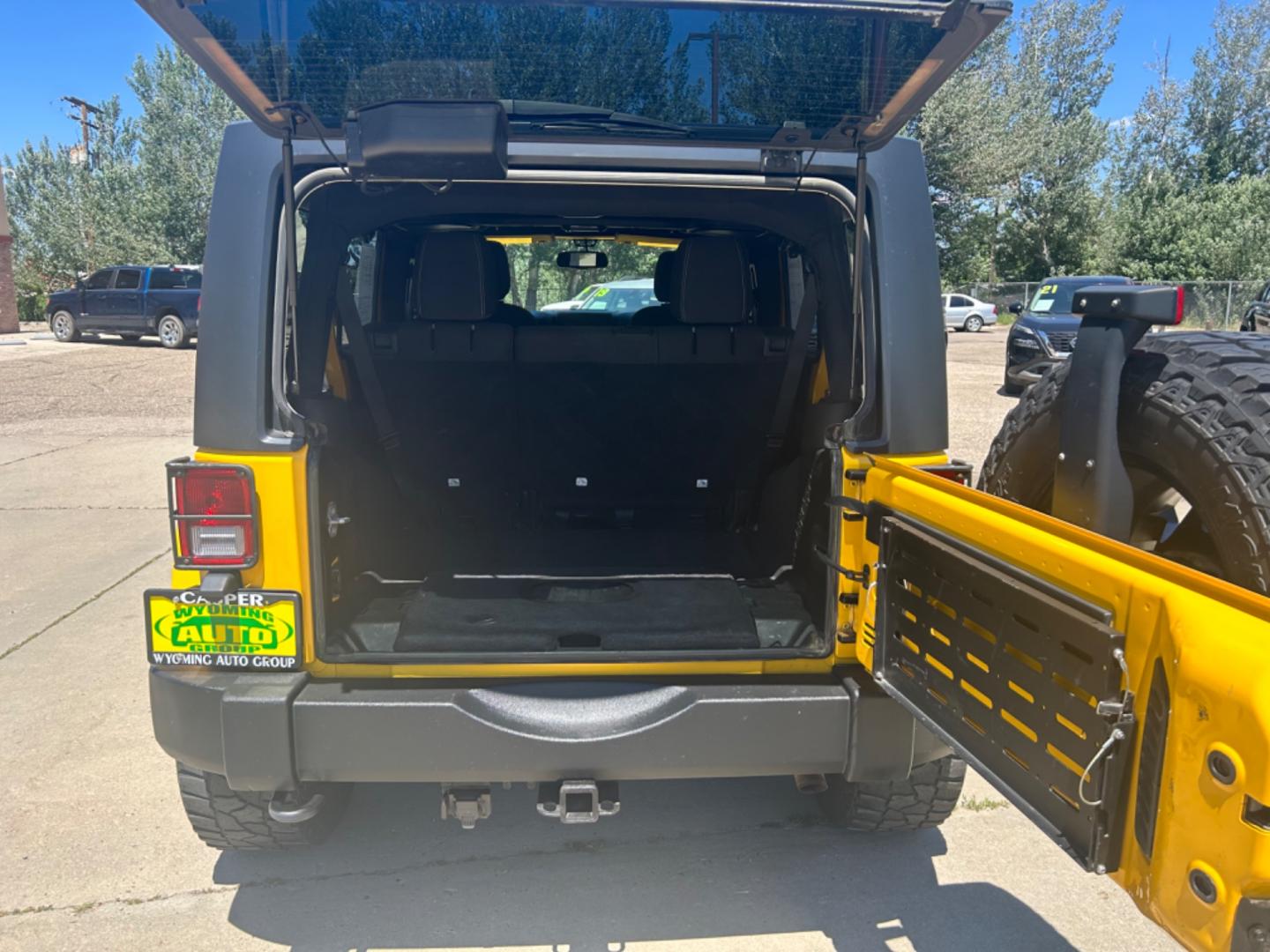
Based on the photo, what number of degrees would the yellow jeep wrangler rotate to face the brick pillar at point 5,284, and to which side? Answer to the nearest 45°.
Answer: approximately 45° to its left

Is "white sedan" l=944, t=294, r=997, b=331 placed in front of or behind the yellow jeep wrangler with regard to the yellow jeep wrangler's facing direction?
in front

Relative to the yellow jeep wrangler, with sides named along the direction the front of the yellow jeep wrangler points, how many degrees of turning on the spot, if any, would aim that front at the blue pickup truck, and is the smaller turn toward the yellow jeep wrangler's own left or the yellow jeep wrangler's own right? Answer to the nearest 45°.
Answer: approximately 45° to the yellow jeep wrangler's own left

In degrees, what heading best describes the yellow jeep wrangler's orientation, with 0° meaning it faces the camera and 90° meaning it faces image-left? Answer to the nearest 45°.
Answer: approximately 180°

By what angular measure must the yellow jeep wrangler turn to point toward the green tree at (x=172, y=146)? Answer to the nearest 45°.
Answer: approximately 45° to its left

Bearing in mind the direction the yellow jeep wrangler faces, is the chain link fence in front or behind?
in front

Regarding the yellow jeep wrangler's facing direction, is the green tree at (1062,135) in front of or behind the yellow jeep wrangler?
in front

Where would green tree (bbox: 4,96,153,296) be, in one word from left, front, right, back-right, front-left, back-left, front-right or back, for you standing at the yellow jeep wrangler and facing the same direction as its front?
front-left
